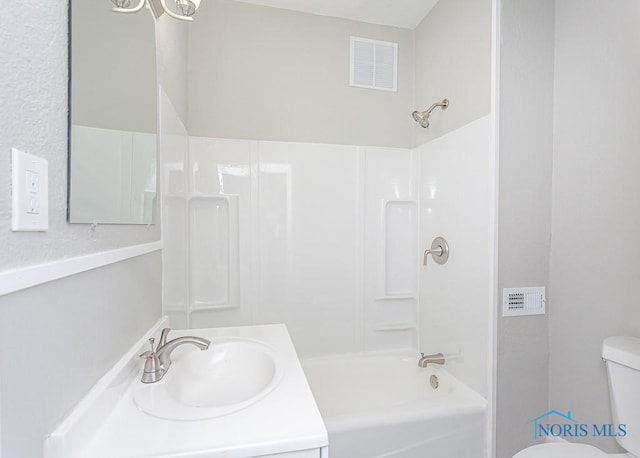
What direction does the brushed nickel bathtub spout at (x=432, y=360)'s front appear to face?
to the viewer's left

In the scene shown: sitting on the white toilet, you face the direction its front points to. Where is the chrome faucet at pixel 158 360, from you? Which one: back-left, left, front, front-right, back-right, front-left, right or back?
front

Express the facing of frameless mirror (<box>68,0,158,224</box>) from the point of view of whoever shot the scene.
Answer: facing the viewer and to the right of the viewer

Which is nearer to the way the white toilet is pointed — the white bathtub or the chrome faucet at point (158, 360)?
the chrome faucet

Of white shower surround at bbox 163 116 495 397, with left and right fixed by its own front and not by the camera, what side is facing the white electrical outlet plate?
front

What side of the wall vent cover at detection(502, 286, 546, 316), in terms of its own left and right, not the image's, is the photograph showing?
front

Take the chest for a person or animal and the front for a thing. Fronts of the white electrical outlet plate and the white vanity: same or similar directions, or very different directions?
same or similar directions

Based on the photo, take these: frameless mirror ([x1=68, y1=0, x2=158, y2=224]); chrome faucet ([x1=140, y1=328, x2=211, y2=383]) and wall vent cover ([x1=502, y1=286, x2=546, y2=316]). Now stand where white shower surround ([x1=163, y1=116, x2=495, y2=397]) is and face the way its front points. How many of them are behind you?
0

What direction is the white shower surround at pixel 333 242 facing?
toward the camera

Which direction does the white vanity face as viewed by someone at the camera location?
facing to the right of the viewer

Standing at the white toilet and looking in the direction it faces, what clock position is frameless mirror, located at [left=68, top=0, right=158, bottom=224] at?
The frameless mirror is roughly at 12 o'clock from the white toilet.

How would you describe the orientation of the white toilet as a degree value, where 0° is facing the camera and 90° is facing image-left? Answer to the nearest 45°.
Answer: approximately 45°

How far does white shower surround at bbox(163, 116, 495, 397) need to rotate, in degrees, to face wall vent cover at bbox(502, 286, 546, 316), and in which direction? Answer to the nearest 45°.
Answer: approximately 45° to its left

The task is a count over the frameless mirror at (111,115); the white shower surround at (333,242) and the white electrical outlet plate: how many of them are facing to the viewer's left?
0

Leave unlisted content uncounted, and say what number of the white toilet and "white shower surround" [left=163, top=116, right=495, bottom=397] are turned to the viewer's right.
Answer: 0

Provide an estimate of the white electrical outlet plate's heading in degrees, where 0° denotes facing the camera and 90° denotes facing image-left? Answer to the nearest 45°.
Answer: approximately 315°

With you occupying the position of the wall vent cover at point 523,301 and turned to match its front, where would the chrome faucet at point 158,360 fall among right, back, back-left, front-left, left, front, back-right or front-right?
front-right
